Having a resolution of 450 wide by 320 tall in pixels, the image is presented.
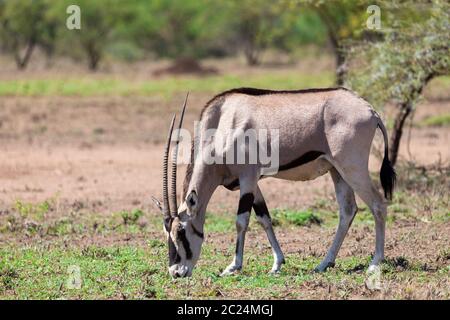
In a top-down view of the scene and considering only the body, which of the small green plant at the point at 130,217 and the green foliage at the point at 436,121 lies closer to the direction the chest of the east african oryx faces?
the small green plant

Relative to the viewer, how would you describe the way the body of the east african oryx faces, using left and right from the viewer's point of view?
facing to the left of the viewer

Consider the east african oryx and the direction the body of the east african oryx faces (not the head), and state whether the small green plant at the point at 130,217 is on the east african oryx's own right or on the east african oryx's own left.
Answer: on the east african oryx's own right

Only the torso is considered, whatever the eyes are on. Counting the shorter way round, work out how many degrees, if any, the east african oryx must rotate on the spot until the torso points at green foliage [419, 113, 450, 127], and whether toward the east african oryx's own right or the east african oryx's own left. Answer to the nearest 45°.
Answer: approximately 90° to the east african oryx's own right
